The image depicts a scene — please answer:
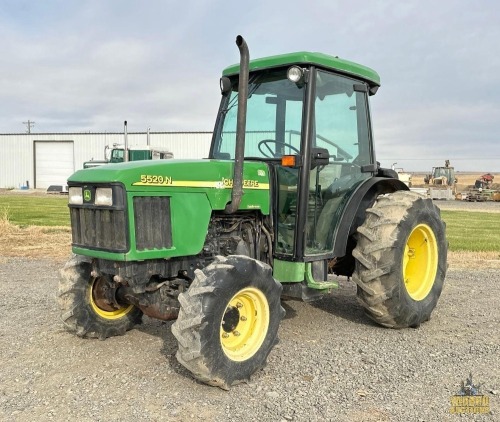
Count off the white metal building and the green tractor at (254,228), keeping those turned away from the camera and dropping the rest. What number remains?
0

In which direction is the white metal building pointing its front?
toward the camera

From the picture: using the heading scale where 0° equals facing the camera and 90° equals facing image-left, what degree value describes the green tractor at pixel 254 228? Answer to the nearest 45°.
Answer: approximately 45°

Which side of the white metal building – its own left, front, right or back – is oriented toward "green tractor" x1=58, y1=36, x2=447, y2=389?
front

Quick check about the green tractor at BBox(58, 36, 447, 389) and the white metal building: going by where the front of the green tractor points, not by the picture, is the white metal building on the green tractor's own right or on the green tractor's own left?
on the green tractor's own right
